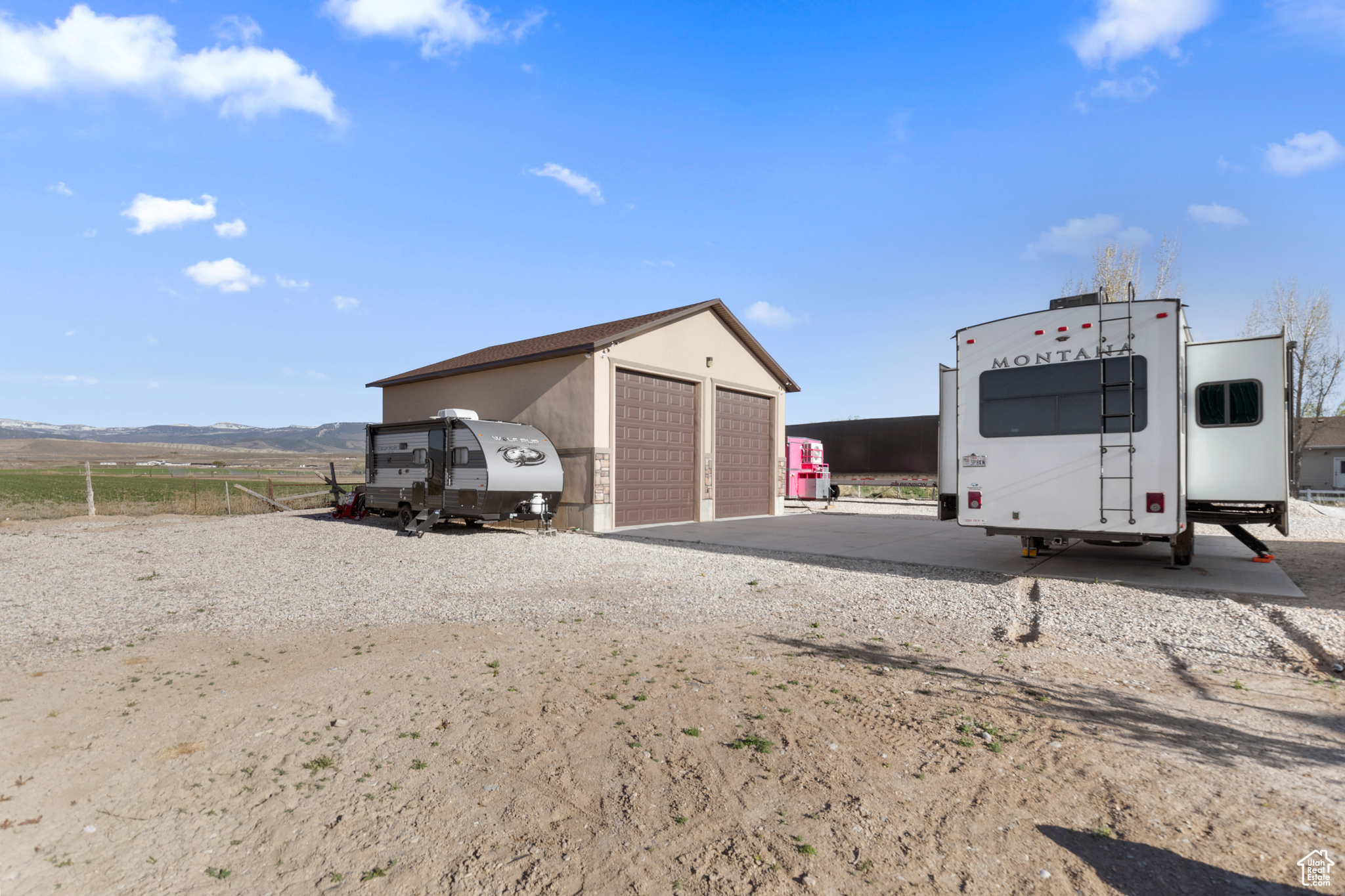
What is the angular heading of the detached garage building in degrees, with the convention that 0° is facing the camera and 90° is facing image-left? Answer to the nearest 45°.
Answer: approximately 315°

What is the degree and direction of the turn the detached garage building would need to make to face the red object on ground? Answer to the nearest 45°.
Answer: approximately 135° to its right

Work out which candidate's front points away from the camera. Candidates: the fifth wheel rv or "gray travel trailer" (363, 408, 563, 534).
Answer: the fifth wheel rv

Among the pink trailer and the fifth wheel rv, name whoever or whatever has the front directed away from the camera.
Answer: the fifth wheel rv

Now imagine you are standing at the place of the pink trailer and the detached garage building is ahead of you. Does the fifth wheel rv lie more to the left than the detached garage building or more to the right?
left

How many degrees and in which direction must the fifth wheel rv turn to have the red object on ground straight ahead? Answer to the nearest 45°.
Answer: approximately 90° to its left

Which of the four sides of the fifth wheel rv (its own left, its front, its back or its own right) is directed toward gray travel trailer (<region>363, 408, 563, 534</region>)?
left

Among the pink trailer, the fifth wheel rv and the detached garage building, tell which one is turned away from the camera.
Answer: the fifth wheel rv

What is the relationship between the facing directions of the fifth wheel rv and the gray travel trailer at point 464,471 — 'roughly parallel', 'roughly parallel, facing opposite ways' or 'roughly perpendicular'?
roughly perpendicular

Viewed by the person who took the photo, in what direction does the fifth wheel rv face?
facing away from the viewer

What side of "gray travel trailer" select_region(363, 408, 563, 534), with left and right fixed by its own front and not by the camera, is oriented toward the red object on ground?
back
